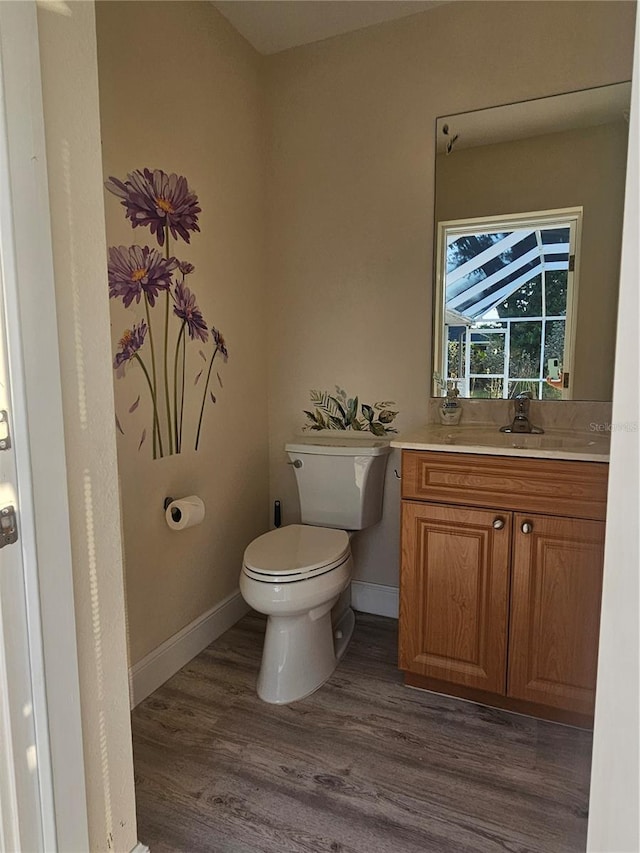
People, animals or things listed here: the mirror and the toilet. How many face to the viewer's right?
0

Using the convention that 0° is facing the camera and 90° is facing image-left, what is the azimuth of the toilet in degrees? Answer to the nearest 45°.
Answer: approximately 45°

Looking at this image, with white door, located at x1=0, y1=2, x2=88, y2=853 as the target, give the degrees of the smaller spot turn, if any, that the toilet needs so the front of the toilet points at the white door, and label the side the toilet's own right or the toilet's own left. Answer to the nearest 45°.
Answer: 0° — it already faces it

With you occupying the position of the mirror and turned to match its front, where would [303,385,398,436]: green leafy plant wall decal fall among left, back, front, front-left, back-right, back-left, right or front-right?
right

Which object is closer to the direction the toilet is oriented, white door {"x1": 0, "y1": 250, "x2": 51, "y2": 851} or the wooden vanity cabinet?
the white door

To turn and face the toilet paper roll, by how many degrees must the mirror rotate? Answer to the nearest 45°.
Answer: approximately 45° to its right

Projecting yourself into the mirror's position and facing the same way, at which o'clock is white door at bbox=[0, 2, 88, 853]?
The white door is roughly at 1 o'clock from the mirror.
